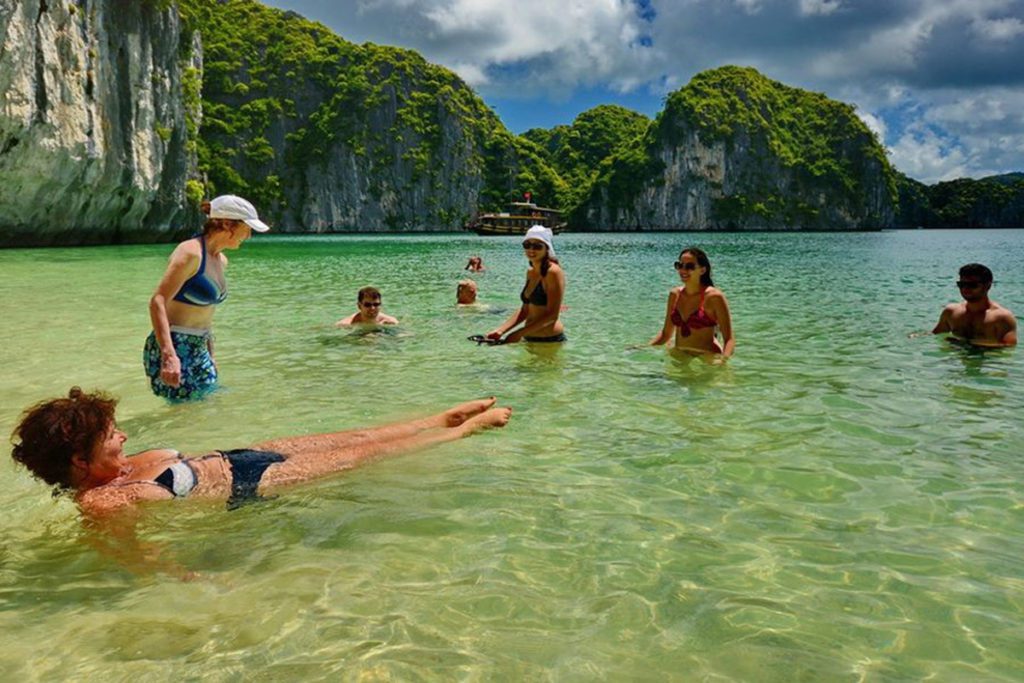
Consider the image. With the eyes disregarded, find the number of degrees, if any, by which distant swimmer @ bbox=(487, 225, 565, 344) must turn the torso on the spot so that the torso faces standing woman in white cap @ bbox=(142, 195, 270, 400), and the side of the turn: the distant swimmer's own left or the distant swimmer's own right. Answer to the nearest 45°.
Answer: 0° — they already face them

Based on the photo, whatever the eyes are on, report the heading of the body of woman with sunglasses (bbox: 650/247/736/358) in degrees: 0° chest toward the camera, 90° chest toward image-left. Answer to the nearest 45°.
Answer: approximately 45°

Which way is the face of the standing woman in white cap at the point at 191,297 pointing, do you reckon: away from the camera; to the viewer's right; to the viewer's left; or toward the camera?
to the viewer's right

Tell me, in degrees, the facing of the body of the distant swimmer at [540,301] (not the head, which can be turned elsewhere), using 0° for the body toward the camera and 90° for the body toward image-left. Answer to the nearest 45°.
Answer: approximately 45°

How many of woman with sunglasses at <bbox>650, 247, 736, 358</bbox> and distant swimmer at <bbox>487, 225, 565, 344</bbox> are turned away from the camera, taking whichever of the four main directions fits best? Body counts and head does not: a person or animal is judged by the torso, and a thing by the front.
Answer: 0

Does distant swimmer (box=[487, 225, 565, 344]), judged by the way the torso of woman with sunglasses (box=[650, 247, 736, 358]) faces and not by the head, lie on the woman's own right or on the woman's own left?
on the woman's own right

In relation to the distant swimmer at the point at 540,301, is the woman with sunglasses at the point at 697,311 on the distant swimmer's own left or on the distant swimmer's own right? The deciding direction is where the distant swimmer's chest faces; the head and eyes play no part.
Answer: on the distant swimmer's own left

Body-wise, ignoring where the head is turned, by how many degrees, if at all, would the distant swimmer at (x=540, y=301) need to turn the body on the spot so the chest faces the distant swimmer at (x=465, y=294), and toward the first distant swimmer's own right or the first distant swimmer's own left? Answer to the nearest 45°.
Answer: approximately 135° to the first distant swimmer's own right

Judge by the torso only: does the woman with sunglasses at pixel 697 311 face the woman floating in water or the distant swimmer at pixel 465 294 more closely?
the woman floating in water

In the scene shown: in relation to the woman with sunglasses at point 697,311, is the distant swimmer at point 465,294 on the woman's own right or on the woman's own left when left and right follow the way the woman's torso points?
on the woman's own right
